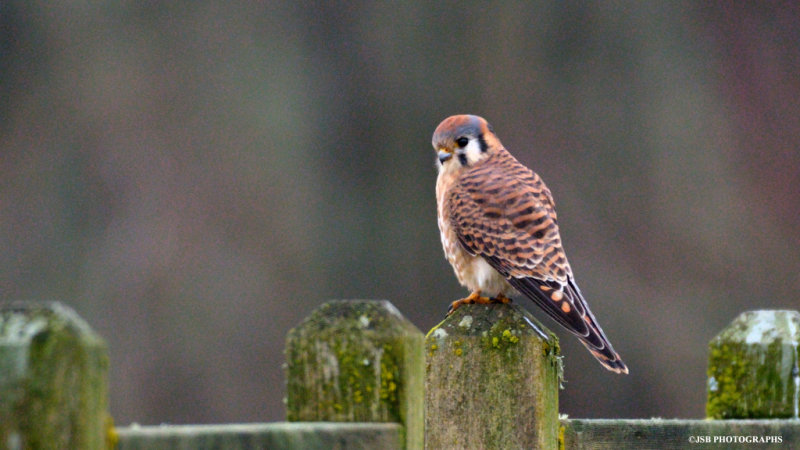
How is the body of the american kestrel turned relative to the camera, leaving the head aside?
to the viewer's left
